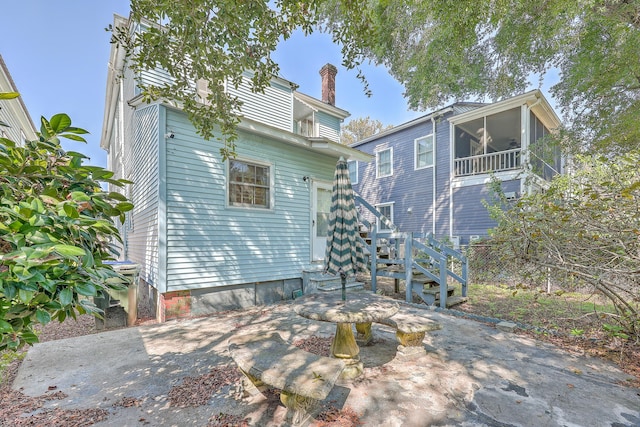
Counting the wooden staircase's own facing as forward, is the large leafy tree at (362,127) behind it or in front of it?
behind

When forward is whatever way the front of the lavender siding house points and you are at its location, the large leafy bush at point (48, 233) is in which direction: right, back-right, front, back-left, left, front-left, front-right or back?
front-right

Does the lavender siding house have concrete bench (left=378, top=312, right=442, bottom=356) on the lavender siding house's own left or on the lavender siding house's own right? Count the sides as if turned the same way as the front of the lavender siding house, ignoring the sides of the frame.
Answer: on the lavender siding house's own right

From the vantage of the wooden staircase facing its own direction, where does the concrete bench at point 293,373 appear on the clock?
The concrete bench is roughly at 2 o'clock from the wooden staircase.

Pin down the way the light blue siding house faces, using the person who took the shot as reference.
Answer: facing the viewer and to the right of the viewer

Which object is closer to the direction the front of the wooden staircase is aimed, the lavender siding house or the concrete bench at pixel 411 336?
the concrete bench

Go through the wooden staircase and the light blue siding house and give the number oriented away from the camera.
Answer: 0

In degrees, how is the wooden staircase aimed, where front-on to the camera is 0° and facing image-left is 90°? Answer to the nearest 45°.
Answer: approximately 315°

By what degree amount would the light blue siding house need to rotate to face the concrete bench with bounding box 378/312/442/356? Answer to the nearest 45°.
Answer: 0° — it already faces it
